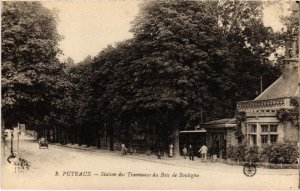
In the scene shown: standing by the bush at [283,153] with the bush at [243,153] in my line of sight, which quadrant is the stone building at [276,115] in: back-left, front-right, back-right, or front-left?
front-right
